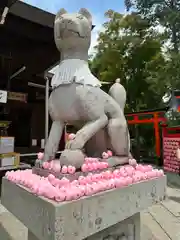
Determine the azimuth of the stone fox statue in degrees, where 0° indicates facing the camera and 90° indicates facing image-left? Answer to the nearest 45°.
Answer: approximately 45°

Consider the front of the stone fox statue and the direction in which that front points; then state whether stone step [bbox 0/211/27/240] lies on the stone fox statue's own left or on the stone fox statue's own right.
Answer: on the stone fox statue's own right

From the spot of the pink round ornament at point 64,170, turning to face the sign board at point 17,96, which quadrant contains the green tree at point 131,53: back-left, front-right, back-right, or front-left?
front-right

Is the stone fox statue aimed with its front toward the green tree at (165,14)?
no

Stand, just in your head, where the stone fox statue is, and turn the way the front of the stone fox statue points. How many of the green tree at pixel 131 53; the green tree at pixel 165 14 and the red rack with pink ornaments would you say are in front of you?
0

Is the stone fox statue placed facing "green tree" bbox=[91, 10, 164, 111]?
no

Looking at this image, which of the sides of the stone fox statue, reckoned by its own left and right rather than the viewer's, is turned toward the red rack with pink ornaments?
back

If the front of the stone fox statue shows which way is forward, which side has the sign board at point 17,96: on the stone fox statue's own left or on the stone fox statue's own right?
on the stone fox statue's own right

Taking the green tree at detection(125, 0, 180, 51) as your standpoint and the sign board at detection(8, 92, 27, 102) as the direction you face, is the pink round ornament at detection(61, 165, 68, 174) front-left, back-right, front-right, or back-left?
front-left
